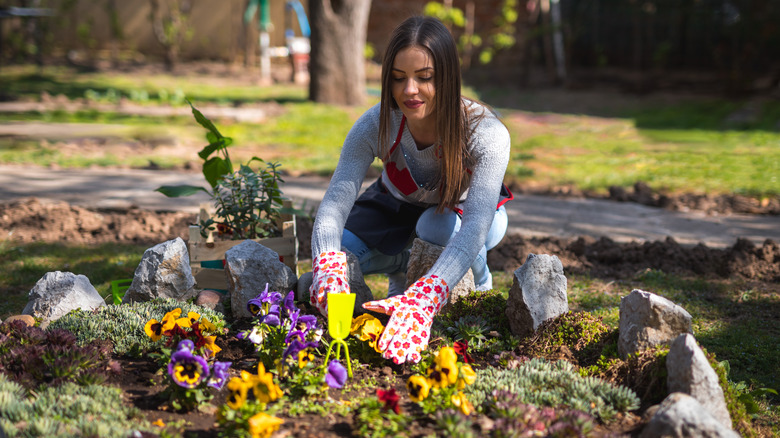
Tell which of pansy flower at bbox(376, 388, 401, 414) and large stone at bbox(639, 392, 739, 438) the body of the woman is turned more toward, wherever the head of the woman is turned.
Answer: the pansy flower

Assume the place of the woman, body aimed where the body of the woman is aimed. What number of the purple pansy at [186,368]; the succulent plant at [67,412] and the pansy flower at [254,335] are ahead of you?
3

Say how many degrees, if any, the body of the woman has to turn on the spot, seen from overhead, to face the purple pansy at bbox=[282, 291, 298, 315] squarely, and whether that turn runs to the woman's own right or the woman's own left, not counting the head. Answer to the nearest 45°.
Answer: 0° — they already face it

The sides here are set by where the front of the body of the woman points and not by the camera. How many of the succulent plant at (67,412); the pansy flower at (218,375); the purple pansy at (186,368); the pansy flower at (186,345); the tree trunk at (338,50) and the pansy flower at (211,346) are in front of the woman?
5

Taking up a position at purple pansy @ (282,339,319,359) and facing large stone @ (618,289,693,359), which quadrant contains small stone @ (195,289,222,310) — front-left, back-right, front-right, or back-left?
back-left

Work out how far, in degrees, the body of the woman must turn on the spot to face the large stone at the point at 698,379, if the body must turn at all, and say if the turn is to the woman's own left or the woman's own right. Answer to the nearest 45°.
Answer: approximately 90° to the woman's own left

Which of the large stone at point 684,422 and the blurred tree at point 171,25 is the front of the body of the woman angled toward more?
the large stone

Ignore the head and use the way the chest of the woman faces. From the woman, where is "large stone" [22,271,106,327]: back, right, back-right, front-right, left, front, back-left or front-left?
front-right
